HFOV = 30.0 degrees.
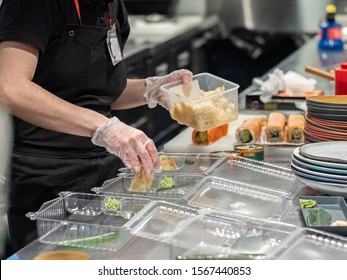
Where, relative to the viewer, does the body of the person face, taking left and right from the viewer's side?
facing the viewer and to the right of the viewer

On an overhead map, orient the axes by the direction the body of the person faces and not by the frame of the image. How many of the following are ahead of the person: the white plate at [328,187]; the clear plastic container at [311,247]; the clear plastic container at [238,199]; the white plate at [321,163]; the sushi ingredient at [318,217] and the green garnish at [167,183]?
6

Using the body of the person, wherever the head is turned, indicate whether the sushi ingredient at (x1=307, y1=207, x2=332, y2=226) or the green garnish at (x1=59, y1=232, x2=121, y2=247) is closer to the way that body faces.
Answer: the sushi ingredient

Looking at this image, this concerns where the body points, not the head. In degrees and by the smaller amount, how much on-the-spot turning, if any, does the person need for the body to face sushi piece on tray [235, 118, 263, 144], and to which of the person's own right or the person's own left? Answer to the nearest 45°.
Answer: approximately 45° to the person's own left

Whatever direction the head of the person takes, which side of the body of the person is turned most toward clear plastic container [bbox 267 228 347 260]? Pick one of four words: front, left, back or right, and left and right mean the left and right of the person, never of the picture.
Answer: front

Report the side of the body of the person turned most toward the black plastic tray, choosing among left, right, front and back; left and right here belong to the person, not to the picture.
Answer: front

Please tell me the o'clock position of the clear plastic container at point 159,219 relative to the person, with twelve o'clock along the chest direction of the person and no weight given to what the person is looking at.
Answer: The clear plastic container is roughly at 1 o'clock from the person.

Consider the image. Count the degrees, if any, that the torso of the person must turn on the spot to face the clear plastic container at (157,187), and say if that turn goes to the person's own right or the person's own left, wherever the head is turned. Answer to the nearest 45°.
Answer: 0° — they already face it

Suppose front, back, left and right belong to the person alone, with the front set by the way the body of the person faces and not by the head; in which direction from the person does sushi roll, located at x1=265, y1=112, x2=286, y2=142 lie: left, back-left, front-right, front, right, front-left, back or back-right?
front-left
